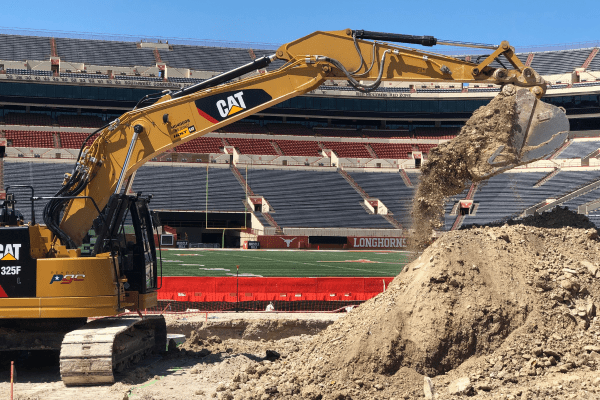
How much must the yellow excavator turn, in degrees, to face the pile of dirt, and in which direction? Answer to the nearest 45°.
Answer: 0° — it already faces it

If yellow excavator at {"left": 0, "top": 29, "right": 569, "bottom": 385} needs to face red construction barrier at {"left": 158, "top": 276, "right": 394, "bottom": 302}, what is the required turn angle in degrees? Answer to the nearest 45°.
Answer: approximately 90° to its left

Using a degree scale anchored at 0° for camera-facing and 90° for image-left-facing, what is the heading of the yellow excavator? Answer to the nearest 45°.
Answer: approximately 270°

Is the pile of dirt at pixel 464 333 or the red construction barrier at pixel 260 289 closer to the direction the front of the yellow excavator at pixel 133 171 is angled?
the pile of dirt
